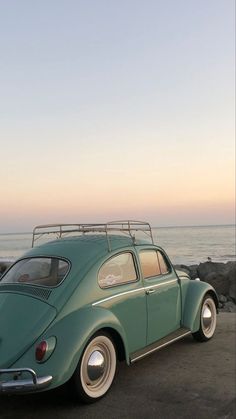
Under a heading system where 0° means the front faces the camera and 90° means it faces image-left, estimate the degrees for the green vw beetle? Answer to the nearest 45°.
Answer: approximately 225°
